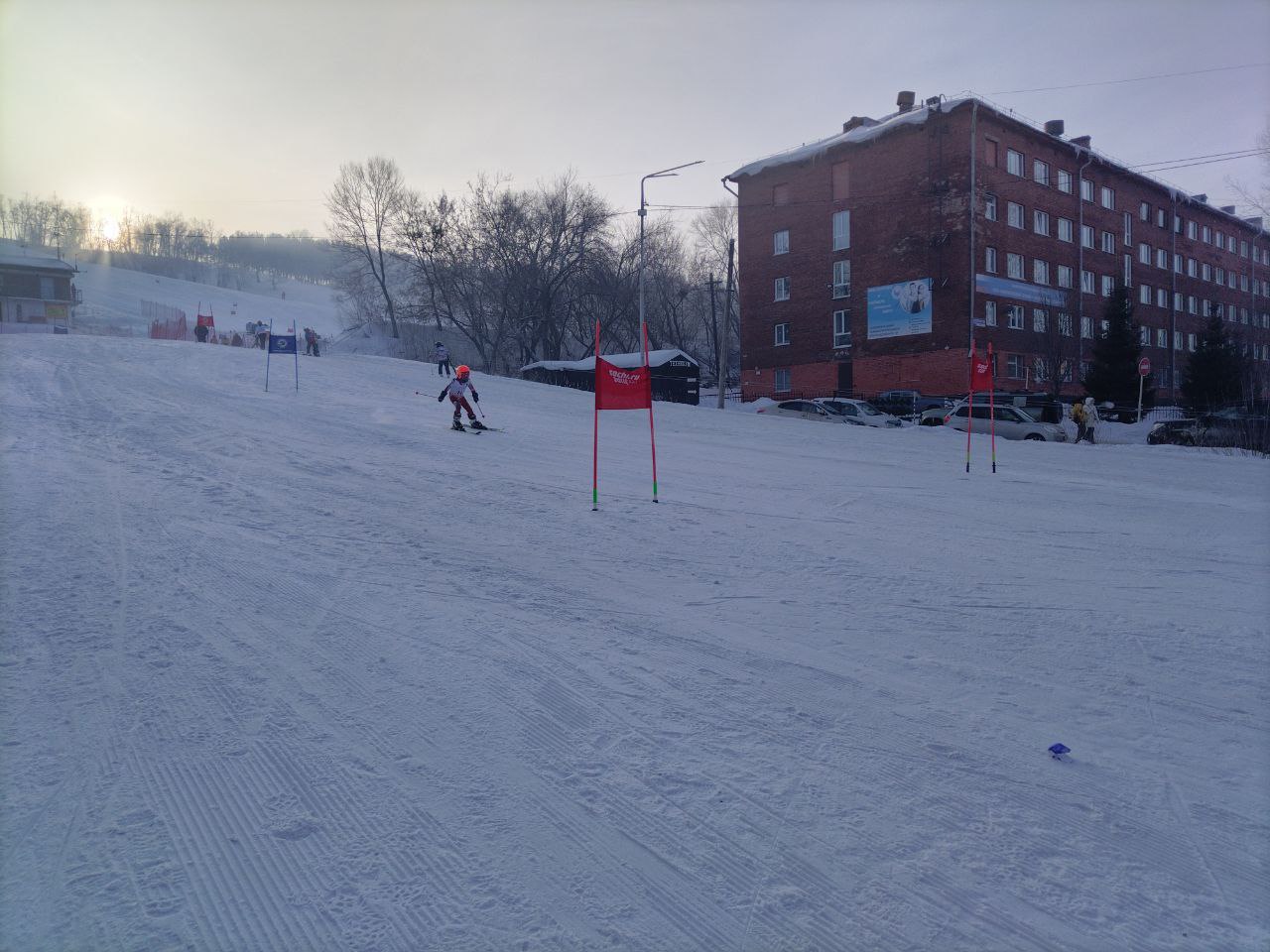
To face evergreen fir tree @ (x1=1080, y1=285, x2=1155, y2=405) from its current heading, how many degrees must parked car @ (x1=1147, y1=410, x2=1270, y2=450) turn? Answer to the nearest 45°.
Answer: approximately 90° to its right

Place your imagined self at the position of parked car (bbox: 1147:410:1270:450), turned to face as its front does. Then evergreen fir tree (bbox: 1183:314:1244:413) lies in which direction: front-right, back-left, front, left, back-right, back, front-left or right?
right

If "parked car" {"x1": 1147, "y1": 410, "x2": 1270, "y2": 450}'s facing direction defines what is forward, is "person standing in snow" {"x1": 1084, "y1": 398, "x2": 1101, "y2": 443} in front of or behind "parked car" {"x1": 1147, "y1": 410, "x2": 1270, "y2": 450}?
in front

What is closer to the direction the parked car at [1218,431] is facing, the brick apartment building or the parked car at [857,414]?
the parked car

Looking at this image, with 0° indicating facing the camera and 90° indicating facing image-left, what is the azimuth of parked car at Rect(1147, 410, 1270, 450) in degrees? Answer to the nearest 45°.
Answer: approximately 90°
